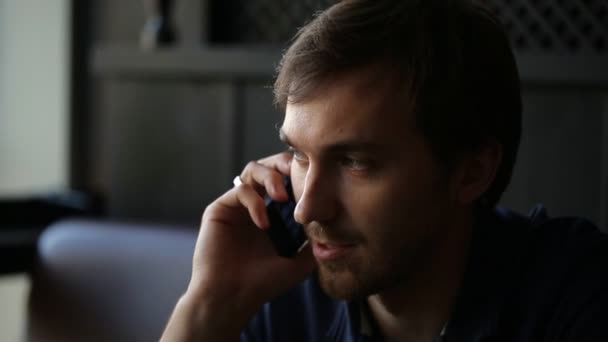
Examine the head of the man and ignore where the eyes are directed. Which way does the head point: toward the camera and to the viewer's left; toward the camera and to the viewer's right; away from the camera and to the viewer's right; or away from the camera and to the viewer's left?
toward the camera and to the viewer's left

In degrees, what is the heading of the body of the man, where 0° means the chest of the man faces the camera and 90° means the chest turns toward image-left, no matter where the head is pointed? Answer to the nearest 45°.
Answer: approximately 45°
